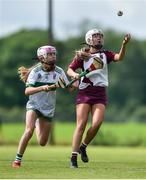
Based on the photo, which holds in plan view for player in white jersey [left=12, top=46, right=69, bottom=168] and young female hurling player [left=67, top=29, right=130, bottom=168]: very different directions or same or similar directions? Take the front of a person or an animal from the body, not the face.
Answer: same or similar directions

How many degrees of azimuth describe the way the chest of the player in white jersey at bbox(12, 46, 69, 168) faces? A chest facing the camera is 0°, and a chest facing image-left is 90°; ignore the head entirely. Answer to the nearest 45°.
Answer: approximately 315°

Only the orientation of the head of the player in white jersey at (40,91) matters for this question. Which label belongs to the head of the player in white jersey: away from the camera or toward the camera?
toward the camera

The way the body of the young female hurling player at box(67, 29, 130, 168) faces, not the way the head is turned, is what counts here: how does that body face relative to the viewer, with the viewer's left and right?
facing the viewer and to the right of the viewer

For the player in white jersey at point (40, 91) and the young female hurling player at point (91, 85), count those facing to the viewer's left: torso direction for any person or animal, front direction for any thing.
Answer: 0

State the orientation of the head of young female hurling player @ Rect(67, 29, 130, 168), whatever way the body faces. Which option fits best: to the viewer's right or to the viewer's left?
to the viewer's right

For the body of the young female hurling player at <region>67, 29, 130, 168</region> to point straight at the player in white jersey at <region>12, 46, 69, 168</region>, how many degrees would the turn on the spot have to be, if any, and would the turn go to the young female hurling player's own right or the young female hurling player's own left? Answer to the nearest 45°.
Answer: approximately 135° to the young female hurling player's own right
